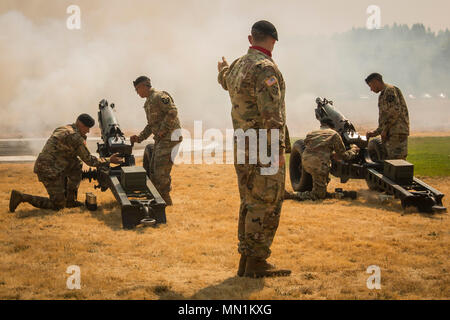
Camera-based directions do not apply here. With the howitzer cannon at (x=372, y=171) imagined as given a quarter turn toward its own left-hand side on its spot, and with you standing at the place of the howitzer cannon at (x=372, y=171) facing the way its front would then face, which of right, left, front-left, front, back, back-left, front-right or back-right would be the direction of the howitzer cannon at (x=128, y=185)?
front

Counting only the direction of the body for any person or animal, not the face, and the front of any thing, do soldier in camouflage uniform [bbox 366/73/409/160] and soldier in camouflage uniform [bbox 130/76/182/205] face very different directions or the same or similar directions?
same or similar directions

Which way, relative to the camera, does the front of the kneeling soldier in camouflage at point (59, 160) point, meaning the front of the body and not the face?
to the viewer's right

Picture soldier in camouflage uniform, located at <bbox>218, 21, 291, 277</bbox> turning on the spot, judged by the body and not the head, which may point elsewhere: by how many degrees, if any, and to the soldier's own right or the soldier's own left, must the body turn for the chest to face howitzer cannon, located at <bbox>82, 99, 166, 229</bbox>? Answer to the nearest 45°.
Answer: approximately 90° to the soldier's own left

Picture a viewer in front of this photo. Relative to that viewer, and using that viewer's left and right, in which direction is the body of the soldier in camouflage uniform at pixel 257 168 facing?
facing away from the viewer and to the right of the viewer

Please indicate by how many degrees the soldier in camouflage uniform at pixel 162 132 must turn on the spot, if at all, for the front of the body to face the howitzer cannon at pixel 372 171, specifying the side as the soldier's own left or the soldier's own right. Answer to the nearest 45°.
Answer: approximately 180°

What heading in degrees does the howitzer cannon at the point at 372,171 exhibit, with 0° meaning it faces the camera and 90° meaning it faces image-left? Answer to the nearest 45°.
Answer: approximately 135°

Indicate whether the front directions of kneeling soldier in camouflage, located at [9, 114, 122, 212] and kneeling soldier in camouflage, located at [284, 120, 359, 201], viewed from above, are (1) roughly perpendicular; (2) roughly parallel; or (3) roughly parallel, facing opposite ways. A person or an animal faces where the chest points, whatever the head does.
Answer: roughly parallel

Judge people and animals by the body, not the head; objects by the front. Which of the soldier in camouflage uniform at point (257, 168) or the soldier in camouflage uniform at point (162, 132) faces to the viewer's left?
the soldier in camouflage uniform at point (162, 132)

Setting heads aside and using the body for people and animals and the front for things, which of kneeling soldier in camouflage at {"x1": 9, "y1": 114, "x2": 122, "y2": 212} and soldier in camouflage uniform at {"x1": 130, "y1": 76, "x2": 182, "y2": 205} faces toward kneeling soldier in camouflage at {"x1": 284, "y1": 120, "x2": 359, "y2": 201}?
kneeling soldier in camouflage at {"x1": 9, "y1": 114, "x2": 122, "y2": 212}

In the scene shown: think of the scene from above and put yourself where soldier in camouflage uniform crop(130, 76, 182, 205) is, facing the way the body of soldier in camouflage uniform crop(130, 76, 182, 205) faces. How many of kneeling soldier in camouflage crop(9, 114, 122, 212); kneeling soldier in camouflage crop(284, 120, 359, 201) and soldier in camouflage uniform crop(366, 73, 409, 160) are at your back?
2

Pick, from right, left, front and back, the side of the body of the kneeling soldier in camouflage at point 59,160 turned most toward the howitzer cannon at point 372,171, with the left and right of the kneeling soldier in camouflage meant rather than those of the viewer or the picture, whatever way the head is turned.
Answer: front

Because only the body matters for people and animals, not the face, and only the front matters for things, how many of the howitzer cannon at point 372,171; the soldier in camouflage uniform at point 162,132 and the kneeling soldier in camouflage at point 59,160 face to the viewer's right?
1

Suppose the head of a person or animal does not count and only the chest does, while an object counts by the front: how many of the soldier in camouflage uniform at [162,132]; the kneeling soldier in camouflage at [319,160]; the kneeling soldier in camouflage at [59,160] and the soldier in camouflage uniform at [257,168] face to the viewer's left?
1

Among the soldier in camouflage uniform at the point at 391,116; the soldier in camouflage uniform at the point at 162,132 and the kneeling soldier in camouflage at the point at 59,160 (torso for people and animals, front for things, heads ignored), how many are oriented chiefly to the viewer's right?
1

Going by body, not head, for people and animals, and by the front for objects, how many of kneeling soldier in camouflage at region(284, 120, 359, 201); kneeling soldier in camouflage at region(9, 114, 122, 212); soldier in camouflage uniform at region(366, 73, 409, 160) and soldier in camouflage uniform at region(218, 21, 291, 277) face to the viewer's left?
1

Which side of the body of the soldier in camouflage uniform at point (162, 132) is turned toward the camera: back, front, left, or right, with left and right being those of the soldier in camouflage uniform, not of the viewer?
left

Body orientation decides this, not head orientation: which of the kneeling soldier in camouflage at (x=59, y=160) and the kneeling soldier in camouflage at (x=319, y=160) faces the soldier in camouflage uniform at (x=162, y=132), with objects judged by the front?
the kneeling soldier in camouflage at (x=59, y=160)

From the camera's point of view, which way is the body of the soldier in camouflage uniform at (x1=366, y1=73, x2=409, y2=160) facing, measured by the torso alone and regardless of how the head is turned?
to the viewer's left
